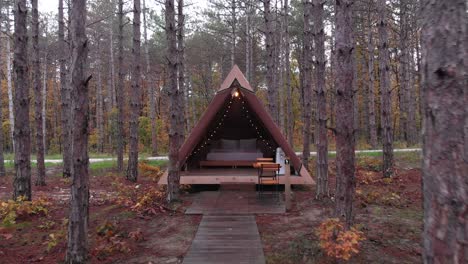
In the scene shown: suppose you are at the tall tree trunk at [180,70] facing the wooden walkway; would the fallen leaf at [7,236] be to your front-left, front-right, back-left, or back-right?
front-right

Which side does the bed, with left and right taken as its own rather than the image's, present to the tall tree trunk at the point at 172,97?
front

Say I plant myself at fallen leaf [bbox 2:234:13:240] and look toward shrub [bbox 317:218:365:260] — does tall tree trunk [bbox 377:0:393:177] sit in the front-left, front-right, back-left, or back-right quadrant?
front-left

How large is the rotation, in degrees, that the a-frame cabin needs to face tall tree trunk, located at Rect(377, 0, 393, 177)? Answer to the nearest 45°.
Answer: approximately 90° to its left

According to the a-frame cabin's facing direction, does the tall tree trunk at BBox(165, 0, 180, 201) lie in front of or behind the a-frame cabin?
in front

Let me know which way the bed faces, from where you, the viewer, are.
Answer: facing the viewer

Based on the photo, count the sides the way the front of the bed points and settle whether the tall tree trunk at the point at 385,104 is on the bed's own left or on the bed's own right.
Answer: on the bed's own left

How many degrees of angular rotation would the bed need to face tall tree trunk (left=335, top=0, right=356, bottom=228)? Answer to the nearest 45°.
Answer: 0° — it already faces it

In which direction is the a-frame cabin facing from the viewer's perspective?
toward the camera

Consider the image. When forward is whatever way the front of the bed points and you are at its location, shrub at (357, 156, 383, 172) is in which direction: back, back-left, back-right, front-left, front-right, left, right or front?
left

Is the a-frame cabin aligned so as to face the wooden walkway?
yes
